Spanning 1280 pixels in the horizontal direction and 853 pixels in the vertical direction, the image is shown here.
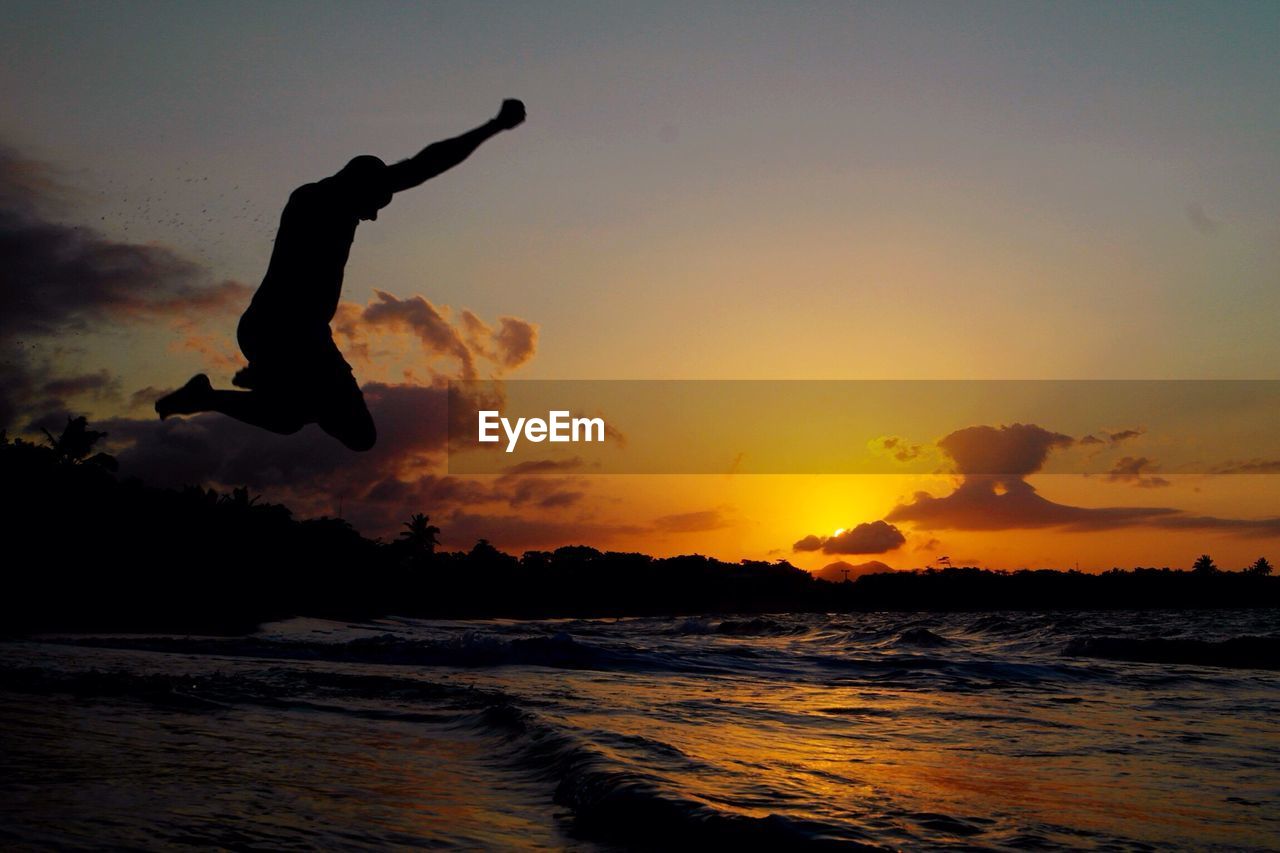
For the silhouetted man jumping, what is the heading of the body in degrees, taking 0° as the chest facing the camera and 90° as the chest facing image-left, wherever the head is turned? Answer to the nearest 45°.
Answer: approximately 270°

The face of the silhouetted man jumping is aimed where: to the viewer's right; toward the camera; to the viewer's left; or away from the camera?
to the viewer's right
